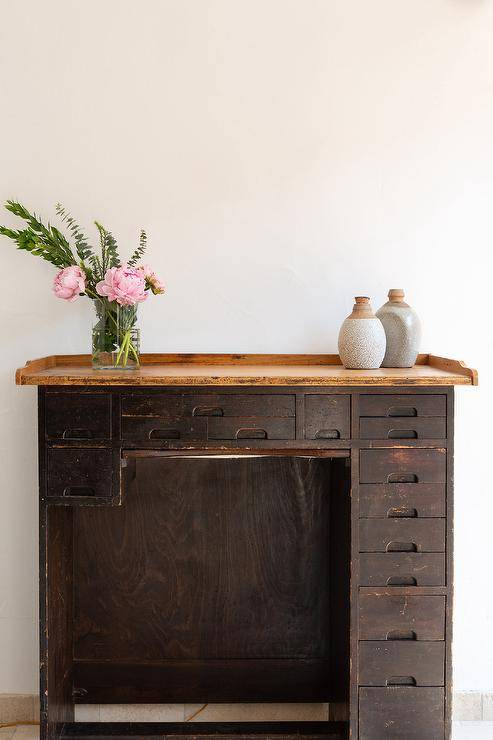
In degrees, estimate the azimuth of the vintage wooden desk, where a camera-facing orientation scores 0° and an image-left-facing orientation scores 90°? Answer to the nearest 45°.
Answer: approximately 0°
